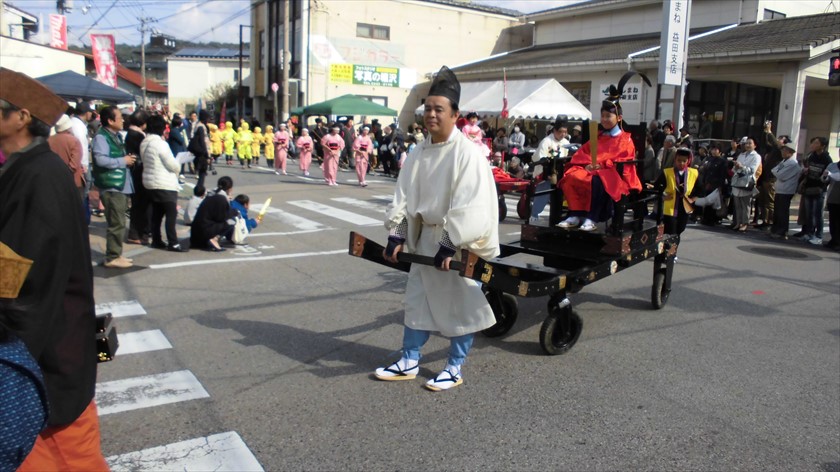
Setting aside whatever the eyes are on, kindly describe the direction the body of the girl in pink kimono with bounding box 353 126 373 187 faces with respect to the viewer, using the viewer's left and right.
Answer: facing the viewer

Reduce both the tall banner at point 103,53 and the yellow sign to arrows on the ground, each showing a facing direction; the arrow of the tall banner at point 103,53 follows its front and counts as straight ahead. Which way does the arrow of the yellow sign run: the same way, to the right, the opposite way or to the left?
the same way

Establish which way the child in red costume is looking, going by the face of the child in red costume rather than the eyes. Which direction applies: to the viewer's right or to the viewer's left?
to the viewer's left

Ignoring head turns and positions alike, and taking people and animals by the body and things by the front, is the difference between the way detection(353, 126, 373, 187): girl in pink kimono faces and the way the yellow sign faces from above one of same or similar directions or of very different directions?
same or similar directions

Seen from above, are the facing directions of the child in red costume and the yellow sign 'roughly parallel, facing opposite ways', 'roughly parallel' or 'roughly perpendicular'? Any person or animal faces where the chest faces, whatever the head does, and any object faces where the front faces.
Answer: roughly perpendicular

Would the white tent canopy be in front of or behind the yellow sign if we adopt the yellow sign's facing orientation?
in front

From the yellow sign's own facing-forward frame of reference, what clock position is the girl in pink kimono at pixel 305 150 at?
The girl in pink kimono is roughly at 12 o'clock from the yellow sign.

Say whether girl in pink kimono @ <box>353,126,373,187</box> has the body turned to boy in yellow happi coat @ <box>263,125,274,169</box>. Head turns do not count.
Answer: no

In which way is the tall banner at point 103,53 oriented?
toward the camera

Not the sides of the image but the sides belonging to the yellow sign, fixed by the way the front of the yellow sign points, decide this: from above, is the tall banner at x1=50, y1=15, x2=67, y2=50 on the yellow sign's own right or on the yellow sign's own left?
on the yellow sign's own right

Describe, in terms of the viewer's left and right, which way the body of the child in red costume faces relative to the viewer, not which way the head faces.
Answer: facing the viewer and to the left of the viewer

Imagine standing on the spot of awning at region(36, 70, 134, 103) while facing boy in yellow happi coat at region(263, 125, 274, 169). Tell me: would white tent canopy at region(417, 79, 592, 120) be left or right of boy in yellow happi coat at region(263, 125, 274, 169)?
right

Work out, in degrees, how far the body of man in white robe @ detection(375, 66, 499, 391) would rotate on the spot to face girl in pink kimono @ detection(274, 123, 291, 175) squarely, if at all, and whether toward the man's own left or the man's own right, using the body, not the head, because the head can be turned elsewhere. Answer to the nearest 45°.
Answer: approximately 135° to the man's own right

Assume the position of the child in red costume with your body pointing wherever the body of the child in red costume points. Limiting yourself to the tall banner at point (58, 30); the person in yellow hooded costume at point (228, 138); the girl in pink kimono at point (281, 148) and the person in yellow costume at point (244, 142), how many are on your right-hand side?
4

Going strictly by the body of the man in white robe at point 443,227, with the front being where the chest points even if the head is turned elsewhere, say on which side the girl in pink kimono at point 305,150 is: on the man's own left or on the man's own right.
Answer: on the man's own right

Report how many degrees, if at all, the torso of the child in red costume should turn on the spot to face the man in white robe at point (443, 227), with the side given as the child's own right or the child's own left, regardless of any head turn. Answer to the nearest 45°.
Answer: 0° — they already face them

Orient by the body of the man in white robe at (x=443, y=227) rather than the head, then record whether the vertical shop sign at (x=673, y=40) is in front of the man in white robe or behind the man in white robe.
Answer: behind

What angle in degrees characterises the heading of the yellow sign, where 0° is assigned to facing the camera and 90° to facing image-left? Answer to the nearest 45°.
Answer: approximately 0°

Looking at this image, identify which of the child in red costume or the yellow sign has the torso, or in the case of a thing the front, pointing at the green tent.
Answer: the yellow sign
